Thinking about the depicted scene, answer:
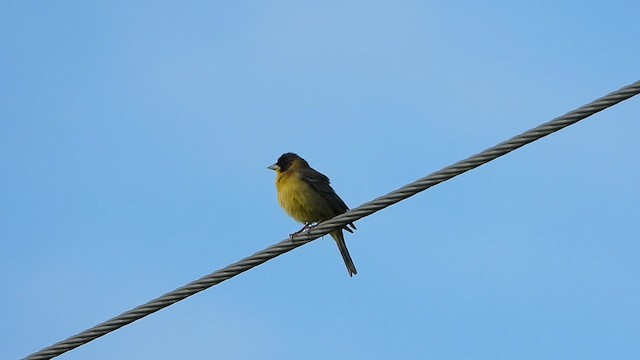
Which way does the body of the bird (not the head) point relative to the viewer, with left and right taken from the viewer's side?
facing the viewer and to the left of the viewer
